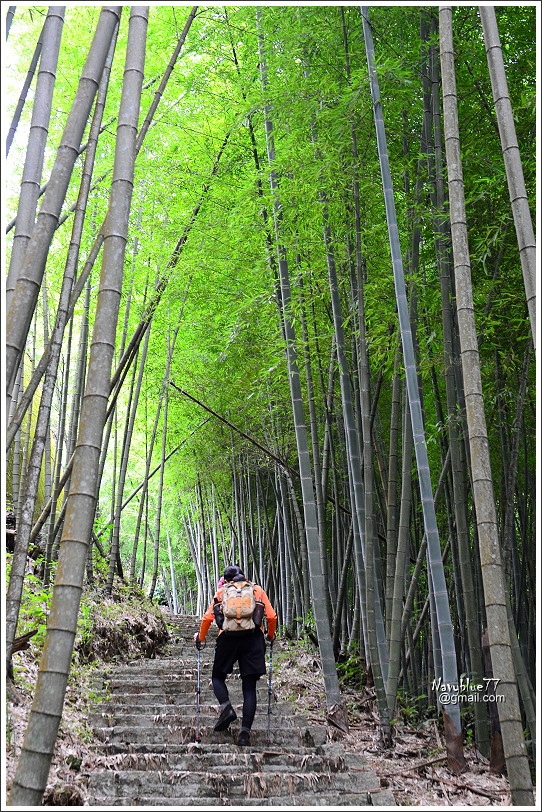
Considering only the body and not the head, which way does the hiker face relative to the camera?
away from the camera

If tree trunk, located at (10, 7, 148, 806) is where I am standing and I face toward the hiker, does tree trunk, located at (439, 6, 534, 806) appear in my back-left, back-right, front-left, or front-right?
front-right

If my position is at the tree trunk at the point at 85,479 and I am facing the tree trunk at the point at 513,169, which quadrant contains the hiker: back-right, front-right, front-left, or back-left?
front-left

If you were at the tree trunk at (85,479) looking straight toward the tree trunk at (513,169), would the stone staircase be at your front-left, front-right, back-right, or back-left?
front-left

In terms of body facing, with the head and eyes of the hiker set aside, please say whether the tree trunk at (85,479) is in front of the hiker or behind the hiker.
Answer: behind

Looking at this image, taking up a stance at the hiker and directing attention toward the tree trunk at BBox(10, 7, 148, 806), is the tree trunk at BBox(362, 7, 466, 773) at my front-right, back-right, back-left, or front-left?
front-left

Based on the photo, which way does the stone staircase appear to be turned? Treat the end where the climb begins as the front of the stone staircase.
toward the camera

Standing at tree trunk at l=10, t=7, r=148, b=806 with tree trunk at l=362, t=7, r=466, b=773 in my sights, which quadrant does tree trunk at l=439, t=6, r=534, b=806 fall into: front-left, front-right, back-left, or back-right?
front-right
